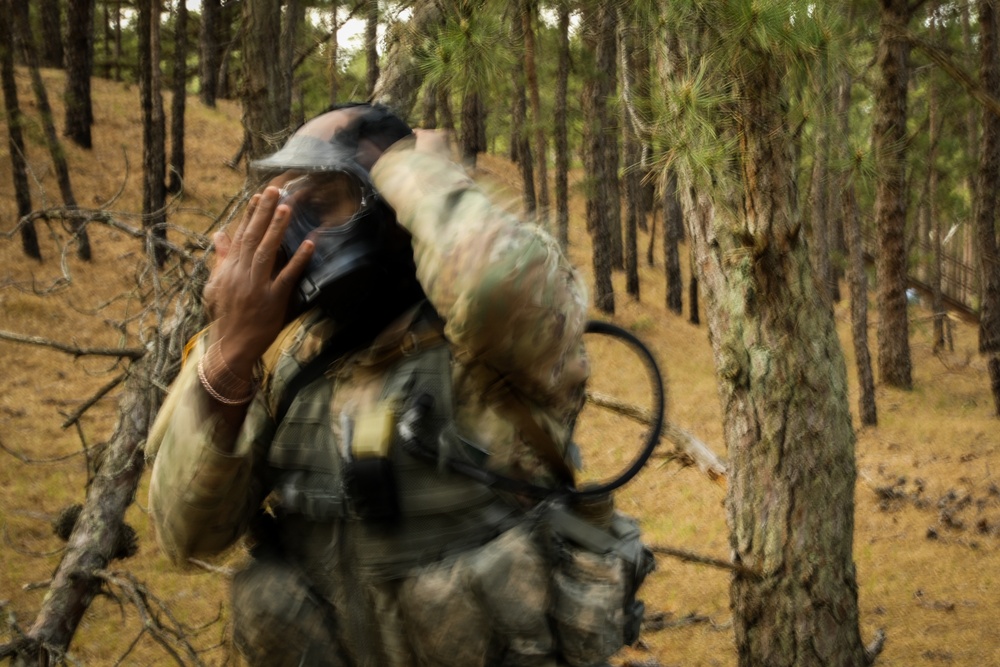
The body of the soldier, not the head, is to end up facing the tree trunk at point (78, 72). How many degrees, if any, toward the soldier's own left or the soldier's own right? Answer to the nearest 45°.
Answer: approximately 135° to the soldier's own right

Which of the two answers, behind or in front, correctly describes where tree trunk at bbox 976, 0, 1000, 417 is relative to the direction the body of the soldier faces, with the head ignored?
behind

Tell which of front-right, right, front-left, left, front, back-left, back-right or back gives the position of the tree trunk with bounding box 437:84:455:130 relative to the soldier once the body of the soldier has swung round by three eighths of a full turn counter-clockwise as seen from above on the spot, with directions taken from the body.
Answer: left

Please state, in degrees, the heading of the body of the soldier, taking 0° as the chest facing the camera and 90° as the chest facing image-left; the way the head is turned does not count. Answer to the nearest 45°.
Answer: approximately 45°

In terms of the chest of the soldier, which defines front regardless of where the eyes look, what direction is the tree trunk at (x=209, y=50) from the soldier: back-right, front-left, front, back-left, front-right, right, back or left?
back-right

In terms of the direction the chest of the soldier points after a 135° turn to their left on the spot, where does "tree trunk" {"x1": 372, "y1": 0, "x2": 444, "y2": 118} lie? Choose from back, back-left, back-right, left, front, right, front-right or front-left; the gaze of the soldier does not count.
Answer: left

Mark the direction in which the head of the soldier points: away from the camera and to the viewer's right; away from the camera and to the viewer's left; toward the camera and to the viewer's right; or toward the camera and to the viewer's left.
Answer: toward the camera and to the viewer's left

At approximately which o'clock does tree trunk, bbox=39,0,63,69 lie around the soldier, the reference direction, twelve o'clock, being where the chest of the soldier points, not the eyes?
The tree trunk is roughly at 4 o'clock from the soldier.
